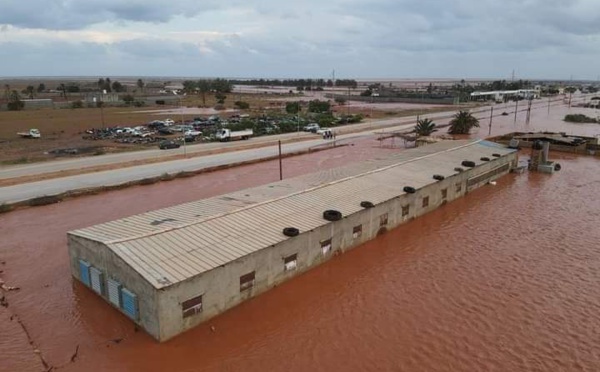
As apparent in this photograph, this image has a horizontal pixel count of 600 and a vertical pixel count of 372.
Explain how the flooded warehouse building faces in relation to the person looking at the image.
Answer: facing the viewer and to the left of the viewer
